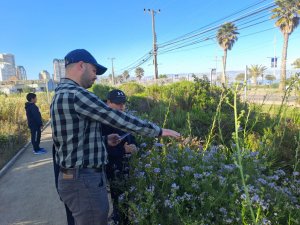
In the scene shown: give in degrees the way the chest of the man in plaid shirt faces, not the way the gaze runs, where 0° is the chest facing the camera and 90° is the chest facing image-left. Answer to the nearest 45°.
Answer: approximately 270°

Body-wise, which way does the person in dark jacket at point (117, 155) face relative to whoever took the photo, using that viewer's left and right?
facing the viewer and to the right of the viewer

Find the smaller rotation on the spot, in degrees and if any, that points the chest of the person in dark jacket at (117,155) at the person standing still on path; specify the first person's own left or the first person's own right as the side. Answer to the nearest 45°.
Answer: approximately 180°

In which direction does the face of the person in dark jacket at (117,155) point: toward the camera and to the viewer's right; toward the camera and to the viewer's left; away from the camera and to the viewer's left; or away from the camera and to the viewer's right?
toward the camera and to the viewer's right

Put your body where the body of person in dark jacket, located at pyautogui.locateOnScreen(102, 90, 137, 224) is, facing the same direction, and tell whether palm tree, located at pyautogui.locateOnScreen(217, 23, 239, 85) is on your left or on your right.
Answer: on your left

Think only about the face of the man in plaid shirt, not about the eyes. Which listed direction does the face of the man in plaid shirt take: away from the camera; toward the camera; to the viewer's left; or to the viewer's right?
to the viewer's right

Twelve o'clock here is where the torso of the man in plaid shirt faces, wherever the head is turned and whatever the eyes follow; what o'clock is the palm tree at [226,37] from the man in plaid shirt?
The palm tree is roughly at 10 o'clock from the man in plaid shirt.

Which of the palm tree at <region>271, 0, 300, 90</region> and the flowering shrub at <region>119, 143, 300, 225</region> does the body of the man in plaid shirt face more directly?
the flowering shrub

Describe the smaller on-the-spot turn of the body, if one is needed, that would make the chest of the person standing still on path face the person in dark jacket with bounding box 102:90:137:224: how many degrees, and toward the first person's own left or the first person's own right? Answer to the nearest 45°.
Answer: approximately 90° to the first person's own right

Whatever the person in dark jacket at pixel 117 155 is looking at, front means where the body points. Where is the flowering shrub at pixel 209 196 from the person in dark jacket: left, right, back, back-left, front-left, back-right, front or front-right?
front
